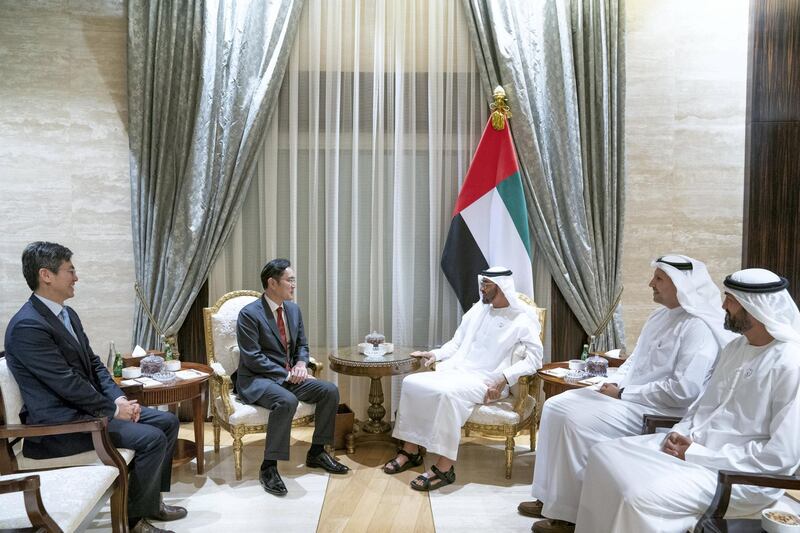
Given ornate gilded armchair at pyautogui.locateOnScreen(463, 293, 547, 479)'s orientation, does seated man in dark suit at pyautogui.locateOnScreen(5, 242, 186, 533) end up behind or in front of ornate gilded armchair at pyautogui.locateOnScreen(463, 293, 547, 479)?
in front

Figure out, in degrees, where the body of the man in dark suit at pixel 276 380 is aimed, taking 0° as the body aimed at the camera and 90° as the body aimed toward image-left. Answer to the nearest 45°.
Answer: approximately 315°

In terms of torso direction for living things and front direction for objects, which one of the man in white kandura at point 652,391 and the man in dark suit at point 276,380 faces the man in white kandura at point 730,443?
the man in dark suit

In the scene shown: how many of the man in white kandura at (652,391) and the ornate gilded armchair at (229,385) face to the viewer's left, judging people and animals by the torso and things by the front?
1

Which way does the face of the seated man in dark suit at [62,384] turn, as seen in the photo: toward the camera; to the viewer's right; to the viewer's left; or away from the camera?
to the viewer's right

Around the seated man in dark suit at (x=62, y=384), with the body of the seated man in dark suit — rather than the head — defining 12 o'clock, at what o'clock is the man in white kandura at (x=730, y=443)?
The man in white kandura is roughly at 1 o'clock from the seated man in dark suit.

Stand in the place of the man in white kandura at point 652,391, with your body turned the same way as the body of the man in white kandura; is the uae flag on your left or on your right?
on your right

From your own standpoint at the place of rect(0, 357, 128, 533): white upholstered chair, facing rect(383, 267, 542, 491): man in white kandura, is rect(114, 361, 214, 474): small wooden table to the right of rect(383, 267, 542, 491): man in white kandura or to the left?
left

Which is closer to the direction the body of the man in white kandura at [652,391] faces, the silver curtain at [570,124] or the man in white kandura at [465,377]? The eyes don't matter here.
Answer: the man in white kandura

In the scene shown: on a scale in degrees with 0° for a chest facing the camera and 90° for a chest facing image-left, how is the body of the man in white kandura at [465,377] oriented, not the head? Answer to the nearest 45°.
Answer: approximately 45°

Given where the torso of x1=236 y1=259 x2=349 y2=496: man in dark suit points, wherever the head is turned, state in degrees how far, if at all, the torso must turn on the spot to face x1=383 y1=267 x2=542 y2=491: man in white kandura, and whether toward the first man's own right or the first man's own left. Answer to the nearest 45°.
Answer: approximately 45° to the first man's own left

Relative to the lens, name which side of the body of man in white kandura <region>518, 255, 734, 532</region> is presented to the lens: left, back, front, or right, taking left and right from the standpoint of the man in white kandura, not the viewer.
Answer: left
